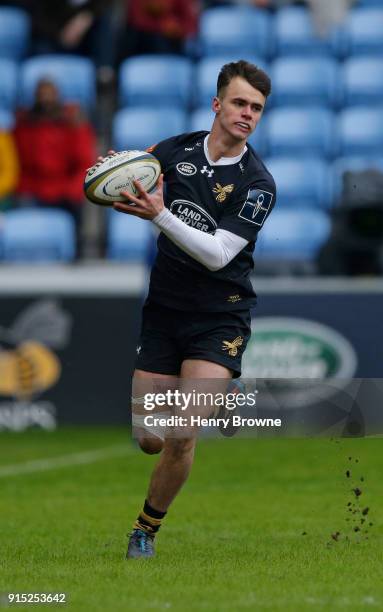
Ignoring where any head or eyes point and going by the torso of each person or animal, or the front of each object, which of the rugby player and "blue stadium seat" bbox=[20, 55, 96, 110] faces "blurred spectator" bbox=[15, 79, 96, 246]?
the blue stadium seat

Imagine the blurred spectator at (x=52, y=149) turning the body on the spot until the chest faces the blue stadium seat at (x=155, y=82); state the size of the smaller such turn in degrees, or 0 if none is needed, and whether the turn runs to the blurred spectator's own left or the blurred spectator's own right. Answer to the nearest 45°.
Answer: approximately 135° to the blurred spectator's own left

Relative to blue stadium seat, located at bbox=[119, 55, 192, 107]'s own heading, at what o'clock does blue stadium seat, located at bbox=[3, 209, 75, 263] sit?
blue stadium seat, located at bbox=[3, 209, 75, 263] is roughly at 1 o'clock from blue stadium seat, located at bbox=[119, 55, 192, 107].

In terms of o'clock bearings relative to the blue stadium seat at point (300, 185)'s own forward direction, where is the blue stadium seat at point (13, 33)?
the blue stadium seat at point (13, 33) is roughly at 4 o'clock from the blue stadium seat at point (300, 185).

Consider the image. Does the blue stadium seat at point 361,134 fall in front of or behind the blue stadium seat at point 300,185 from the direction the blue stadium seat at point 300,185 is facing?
behind

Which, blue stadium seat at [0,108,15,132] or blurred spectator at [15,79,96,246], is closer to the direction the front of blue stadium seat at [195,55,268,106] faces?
the blurred spectator

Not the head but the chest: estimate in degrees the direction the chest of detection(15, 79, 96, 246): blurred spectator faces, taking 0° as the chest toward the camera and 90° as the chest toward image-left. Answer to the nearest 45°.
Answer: approximately 0°
